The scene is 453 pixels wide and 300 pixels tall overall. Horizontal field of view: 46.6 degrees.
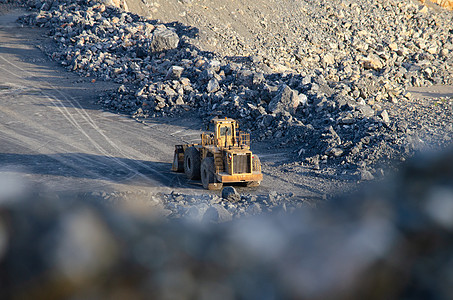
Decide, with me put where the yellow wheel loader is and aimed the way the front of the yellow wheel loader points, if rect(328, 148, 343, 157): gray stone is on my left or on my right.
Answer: on my right

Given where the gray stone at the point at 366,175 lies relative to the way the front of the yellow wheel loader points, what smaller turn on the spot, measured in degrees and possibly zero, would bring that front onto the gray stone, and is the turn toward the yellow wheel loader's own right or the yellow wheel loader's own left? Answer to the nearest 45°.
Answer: approximately 135° to the yellow wheel loader's own right

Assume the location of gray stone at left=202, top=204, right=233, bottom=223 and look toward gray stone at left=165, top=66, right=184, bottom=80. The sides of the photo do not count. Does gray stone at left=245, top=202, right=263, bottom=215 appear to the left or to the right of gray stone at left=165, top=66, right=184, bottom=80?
right

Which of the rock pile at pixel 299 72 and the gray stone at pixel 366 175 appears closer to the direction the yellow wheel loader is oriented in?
the rock pile

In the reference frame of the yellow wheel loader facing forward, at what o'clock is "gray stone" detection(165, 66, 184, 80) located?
The gray stone is roughly at 1 o'clock from the yellow wheel loader.

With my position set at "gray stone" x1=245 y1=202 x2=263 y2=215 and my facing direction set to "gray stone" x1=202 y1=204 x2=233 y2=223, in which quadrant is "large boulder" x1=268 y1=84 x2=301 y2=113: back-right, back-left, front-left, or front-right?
back-right

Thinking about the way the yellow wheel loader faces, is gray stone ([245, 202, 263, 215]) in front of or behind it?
behind

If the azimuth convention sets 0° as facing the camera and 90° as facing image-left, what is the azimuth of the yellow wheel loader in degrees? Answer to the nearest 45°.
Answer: approximately 135°

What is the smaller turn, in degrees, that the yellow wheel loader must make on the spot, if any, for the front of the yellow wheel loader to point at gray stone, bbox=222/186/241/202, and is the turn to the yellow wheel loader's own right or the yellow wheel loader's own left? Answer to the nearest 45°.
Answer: approximately 135° to the yellow wheel loader's own left

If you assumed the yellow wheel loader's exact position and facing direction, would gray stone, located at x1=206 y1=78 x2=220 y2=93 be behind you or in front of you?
in front

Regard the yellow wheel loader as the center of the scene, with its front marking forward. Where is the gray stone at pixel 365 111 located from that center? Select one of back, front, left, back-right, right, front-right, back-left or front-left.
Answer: right
